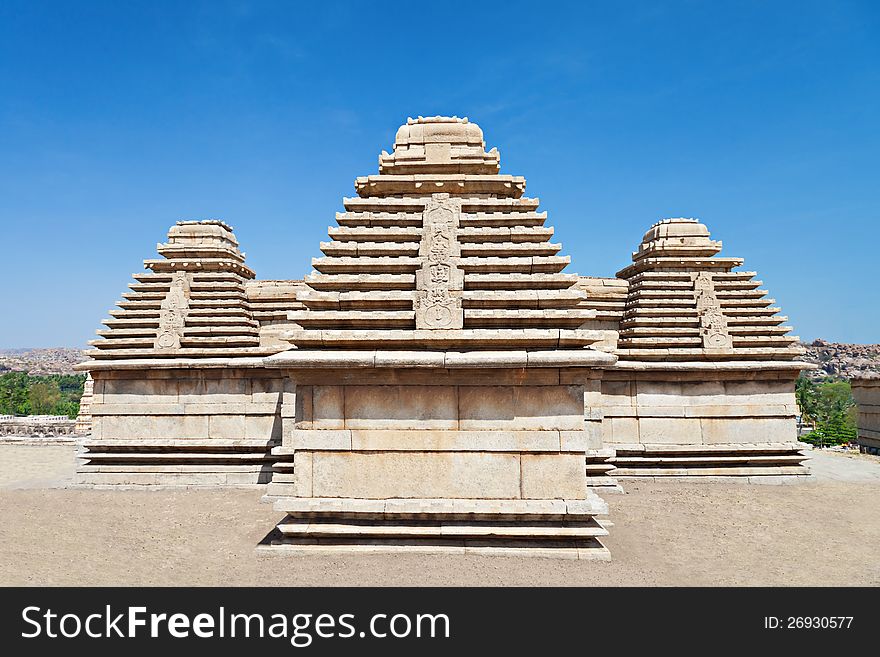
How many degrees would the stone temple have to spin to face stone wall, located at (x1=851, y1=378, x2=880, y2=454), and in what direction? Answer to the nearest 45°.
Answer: approximately 45° to its right

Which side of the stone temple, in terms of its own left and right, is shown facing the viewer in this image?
back
